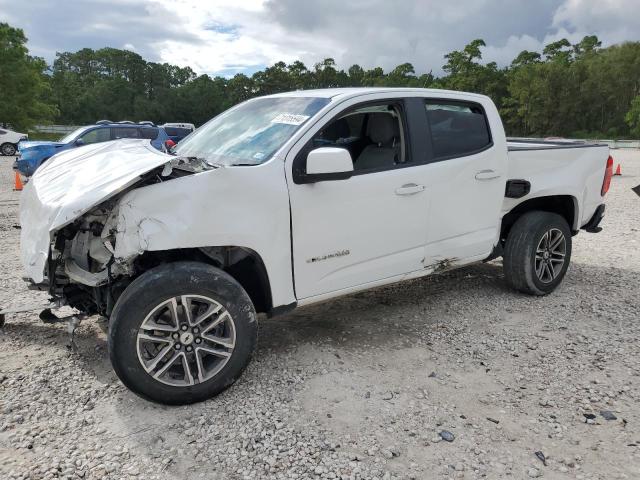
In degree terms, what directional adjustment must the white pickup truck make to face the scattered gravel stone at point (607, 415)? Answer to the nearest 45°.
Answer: approximately 135° to its left

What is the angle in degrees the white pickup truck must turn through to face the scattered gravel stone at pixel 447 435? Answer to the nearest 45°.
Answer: approximately 90° to its left

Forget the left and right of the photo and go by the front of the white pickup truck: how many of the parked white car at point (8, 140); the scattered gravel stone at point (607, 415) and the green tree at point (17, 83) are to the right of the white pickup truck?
2

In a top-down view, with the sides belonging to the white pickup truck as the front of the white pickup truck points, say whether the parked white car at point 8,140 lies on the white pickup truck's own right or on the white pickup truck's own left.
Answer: on the white pickup truck's own right

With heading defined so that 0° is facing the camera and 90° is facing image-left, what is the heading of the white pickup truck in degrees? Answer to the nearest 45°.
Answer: approximately 45°

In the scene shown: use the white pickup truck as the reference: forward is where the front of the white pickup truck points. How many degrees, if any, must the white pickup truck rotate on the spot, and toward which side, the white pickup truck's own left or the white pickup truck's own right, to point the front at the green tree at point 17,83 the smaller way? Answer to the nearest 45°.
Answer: approximately 90° to the white pickup truck's own right

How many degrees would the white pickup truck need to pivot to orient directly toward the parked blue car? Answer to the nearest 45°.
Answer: approximately 90° to its right
